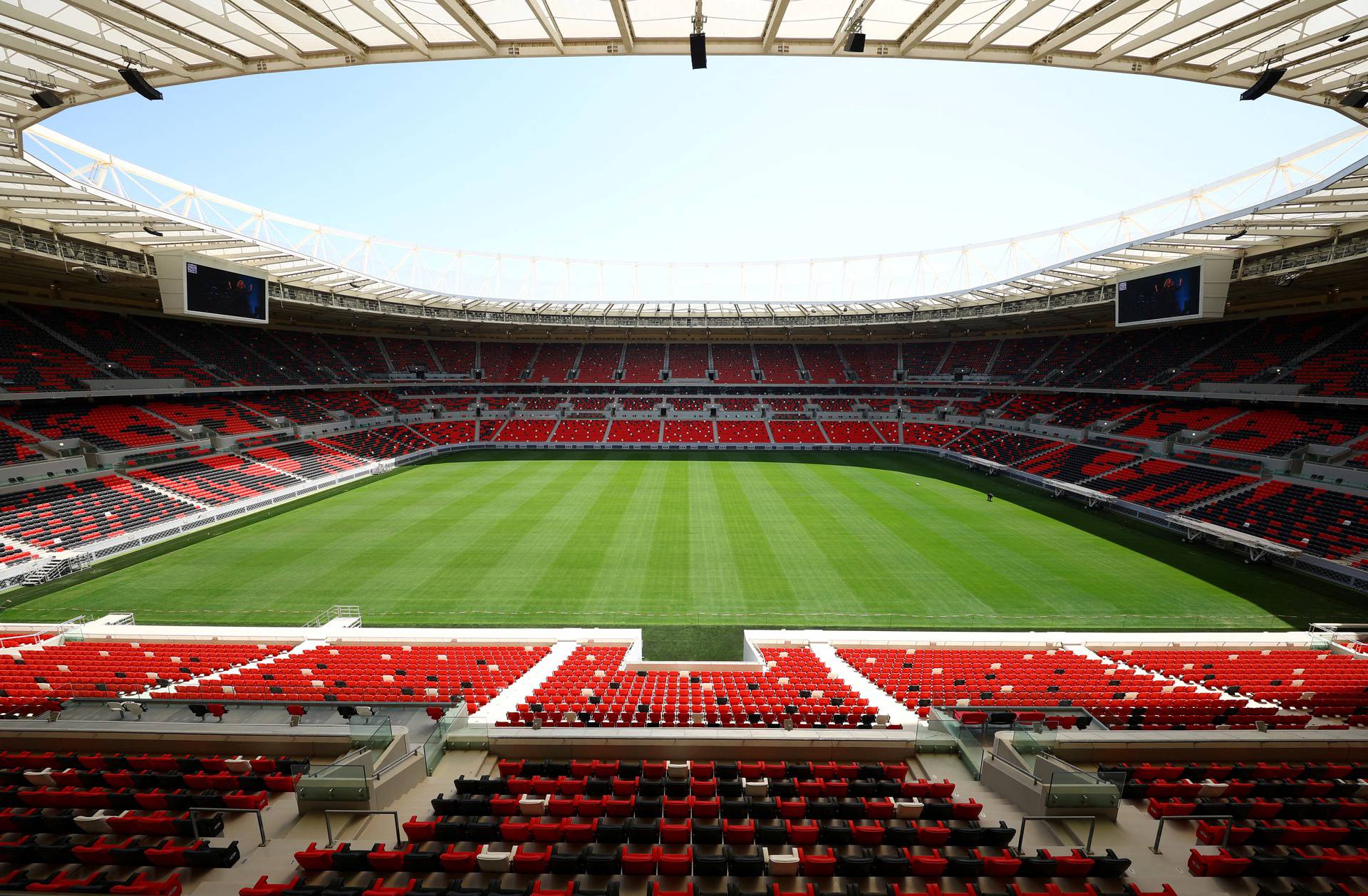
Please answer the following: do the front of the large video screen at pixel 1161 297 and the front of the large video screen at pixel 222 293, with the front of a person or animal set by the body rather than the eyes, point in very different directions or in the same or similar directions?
very different directions

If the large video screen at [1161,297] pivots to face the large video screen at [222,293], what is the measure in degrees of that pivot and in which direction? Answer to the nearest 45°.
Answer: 0° — it already faces it

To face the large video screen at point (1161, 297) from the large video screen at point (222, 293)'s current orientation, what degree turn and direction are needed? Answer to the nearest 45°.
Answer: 0° — it already faces it

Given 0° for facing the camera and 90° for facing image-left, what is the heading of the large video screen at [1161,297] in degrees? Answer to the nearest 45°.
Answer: approximately 45°

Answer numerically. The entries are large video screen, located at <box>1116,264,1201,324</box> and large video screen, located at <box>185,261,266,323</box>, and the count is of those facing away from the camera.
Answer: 0
